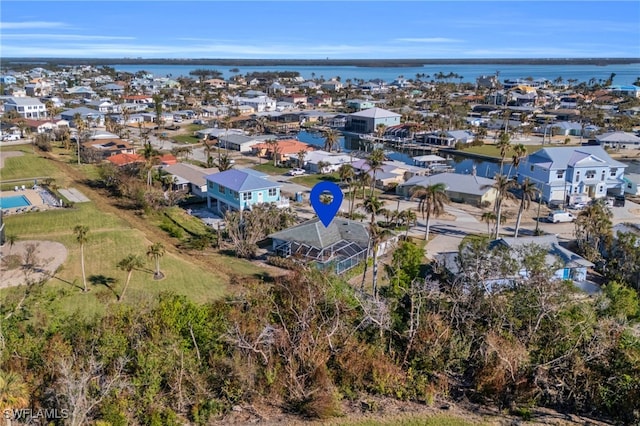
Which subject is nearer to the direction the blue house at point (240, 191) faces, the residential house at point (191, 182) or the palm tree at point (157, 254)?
the palm tree

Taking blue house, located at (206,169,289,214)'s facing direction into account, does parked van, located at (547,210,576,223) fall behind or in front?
in front

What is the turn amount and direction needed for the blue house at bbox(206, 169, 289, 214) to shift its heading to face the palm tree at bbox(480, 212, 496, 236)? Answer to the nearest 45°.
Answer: approximately 45° to its left

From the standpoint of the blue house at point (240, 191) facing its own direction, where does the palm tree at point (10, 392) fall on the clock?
The palm tree is roughly at 2 o'clock from the blue house.

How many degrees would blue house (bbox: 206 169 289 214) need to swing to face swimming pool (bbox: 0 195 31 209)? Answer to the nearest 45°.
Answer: approximately 135° to its right

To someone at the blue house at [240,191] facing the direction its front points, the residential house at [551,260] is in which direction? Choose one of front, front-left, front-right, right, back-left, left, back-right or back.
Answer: front

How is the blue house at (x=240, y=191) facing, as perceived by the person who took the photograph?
facing the viewer and to the right of the viewer

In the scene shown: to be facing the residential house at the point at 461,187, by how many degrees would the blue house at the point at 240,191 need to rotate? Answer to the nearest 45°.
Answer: approximately 45° to its left

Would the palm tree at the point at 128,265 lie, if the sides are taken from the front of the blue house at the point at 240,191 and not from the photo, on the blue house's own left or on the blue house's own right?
on the blue house's own right

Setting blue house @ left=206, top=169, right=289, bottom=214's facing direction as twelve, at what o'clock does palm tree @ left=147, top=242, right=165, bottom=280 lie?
The palm tree is roughly at 2 o'clock from the blue house.

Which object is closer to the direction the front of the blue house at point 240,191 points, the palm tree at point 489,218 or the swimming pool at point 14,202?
the palm tree

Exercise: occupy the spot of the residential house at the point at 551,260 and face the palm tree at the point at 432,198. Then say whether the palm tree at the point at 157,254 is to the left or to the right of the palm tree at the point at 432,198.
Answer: left

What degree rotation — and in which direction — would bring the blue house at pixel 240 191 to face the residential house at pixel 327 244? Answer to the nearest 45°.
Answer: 0° — it already faces it

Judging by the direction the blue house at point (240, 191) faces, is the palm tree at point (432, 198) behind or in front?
in front

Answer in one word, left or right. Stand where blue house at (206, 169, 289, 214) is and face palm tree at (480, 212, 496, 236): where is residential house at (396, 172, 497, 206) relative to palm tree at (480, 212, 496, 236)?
left
